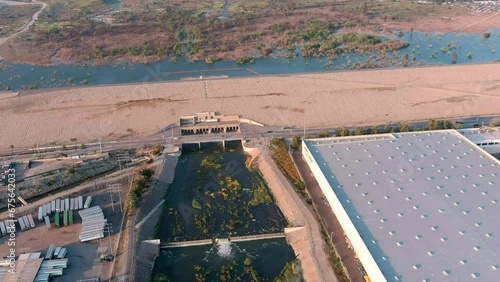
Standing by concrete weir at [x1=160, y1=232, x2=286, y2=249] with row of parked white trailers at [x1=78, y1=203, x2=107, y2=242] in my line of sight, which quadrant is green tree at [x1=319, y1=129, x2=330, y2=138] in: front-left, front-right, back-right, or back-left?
back-right

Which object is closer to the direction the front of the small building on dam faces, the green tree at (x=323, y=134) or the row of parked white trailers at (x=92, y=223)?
the row of parked white trailers

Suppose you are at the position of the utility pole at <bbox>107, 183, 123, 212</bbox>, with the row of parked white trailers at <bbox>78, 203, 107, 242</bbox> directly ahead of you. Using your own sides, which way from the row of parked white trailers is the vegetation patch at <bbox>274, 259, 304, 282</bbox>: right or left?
left

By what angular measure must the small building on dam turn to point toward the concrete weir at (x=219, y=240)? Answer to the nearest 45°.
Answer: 0° — it already faces it

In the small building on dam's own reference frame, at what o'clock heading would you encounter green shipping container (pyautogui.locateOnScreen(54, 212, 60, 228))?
The green shipping container is roughly at 1 o'clock from the small building on dam.

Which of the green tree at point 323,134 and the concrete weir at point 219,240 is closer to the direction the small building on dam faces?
the concrete weir

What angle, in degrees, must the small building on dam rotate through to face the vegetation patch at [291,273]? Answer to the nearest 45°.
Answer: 0° — it already faces it

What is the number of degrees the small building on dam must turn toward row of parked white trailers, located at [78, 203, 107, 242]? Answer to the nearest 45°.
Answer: approximately 45° to its right

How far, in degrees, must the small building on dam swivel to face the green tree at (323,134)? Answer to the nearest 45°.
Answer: approximately 45° to its left

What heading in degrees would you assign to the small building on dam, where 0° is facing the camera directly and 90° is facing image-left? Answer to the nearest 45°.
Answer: approximately 0°

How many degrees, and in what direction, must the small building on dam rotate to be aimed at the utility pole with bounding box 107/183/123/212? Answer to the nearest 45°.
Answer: approximately 45° to its right

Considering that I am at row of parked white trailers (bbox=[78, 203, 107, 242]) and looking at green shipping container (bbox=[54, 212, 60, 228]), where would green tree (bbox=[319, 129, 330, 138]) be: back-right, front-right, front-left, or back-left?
back-right
